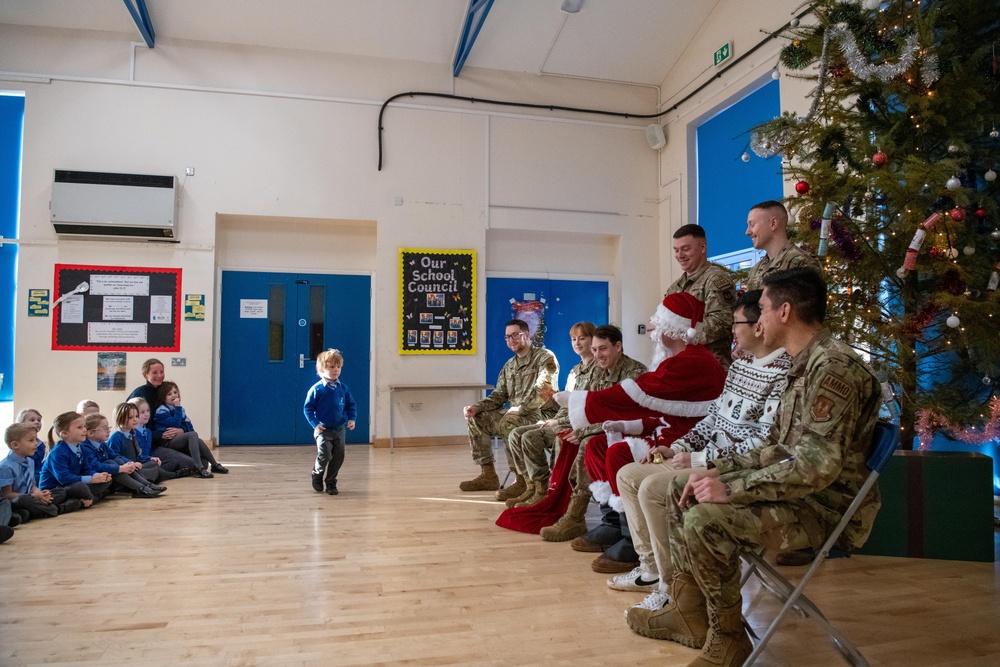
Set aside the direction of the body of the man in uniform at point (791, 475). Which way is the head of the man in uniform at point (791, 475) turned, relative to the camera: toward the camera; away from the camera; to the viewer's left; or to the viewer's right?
to the viewer's left

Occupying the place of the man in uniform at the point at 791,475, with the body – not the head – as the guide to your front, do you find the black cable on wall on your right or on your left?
on your right

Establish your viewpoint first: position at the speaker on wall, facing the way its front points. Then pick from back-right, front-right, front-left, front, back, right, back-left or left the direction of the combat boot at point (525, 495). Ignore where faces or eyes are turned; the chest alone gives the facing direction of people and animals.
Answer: front-left

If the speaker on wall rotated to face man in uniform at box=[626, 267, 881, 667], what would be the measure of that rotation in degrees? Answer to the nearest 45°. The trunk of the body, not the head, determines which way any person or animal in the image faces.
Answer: approximately 45° to its left

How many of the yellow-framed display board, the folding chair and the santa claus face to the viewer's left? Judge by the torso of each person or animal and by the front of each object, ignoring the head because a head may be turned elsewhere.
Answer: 2

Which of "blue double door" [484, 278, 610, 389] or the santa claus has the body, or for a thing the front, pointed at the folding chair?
the blue double door

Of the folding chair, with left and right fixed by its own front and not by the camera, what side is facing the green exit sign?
right

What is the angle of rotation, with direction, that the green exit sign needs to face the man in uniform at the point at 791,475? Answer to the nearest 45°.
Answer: approximately 45° to its left

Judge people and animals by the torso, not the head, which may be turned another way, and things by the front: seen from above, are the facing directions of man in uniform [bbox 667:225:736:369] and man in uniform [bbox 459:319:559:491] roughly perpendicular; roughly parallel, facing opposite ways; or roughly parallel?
roughly parallel

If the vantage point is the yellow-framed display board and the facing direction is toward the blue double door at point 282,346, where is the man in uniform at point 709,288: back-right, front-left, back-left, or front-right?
back-left

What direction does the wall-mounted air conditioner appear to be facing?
toward the camera

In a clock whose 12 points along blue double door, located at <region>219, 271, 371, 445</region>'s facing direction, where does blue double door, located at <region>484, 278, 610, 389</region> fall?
blue double door, located at <region>484, 278, 610, 389</region> is roughly at 9 o'clock from blue double door, located at <region>219, 271, 371, 445</region>.

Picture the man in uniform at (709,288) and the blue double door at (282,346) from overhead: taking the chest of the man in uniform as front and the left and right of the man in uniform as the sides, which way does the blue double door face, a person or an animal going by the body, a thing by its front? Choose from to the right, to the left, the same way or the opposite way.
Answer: to the left

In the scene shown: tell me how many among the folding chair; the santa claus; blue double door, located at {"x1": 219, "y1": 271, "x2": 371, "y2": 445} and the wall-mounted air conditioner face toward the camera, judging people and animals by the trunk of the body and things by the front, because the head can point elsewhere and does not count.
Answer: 2

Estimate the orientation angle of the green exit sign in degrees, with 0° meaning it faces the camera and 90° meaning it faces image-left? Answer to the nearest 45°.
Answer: approximately 45°

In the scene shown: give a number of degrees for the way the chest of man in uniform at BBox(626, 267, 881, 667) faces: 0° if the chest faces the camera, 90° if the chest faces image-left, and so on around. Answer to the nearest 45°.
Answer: approximately 90°

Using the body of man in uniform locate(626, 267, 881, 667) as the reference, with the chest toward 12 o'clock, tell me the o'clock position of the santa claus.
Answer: The santa claus is roughly at 2 o'clock from the man in uniform.

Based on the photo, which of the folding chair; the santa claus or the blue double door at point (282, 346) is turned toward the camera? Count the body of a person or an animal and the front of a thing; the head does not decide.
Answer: the blue double door

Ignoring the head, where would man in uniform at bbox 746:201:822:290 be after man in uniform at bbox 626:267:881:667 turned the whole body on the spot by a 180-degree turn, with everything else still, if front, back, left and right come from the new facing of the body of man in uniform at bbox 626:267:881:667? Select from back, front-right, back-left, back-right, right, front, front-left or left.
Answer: left

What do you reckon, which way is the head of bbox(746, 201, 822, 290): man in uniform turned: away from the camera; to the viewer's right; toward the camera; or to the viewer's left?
to the viewer's left

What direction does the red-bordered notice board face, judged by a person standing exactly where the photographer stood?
facing the viewer

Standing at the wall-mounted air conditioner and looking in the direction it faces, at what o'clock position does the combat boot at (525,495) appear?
The combat boot is roughly at 11 o'clock from the wall-mounted air conditioner.

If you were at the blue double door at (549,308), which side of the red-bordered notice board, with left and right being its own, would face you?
left
